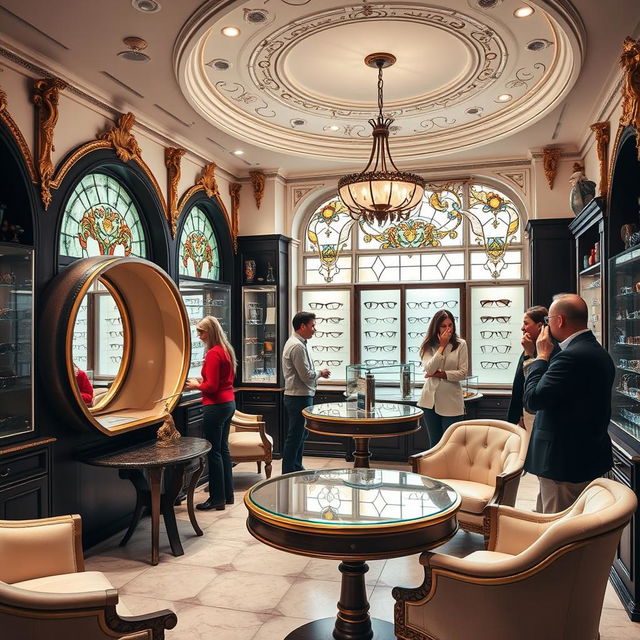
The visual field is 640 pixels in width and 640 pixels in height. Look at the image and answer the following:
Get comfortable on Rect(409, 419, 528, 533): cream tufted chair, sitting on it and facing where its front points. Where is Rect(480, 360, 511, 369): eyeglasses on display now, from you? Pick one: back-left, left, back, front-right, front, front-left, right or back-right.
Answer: back-right

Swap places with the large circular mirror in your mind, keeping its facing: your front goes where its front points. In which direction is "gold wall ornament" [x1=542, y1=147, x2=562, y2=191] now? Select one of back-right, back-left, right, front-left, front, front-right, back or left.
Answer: front-left

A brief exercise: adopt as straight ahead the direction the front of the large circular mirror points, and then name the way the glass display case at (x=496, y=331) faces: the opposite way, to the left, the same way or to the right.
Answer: to the right

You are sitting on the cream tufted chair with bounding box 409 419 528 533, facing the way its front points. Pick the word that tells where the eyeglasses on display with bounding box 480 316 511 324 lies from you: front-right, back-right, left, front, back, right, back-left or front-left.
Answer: back-right

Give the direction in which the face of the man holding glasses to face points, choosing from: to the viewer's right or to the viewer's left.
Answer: to the viewer's left

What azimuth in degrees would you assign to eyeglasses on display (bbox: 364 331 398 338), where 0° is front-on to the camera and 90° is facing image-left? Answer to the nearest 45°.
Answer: approximately 0°

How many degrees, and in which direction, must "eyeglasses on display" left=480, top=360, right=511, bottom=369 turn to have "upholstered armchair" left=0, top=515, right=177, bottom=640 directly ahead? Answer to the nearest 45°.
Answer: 0° — it already faces it

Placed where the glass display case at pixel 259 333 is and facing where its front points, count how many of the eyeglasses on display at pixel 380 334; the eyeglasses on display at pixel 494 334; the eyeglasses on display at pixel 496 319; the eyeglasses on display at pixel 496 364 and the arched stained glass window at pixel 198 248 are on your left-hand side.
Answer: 4

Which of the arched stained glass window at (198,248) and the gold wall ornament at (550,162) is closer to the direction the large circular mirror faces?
the gold wall ornament

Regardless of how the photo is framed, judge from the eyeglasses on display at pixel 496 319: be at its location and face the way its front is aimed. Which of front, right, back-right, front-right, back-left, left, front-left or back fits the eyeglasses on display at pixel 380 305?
right

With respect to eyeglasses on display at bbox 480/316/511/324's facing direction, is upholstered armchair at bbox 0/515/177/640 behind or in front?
in front
